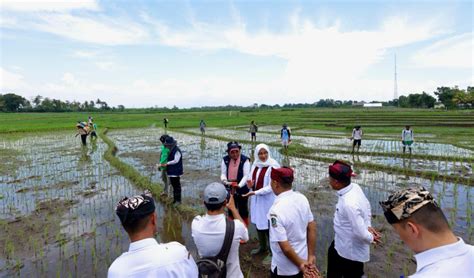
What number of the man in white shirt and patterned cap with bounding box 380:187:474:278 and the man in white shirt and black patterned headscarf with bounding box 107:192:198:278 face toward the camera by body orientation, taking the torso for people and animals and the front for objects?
0

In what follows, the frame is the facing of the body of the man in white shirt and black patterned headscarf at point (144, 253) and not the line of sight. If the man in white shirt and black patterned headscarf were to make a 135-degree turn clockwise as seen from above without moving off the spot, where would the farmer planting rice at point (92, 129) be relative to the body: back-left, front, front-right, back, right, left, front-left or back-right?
back

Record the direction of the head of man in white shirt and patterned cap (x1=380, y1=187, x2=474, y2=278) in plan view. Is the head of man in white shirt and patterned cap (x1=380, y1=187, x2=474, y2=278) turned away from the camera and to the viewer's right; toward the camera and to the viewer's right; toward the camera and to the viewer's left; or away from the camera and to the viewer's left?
away from the camera and to the viewer's left

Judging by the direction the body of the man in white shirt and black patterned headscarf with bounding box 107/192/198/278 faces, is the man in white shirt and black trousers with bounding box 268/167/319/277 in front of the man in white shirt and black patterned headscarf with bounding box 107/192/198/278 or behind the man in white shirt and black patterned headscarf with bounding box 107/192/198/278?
in front

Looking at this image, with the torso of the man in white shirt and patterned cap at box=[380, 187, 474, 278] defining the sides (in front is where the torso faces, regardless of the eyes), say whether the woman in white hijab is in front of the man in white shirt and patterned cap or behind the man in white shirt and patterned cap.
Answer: in front

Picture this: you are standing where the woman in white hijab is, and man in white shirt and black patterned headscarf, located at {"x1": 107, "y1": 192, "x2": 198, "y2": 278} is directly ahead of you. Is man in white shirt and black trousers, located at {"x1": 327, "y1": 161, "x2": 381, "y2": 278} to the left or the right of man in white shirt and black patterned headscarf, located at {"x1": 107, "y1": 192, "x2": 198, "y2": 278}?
left

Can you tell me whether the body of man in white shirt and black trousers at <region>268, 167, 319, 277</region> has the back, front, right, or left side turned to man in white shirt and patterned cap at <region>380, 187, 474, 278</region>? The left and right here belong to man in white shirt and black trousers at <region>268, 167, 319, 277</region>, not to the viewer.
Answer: back

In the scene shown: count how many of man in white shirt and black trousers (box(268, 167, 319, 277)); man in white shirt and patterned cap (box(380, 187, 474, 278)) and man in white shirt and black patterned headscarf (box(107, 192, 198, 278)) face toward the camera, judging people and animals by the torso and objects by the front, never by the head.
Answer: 0

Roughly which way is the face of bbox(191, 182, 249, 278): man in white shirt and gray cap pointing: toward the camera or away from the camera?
away from the camera

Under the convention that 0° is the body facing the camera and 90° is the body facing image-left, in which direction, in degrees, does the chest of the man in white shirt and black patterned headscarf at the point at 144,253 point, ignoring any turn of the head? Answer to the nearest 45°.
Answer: approximately 225°
